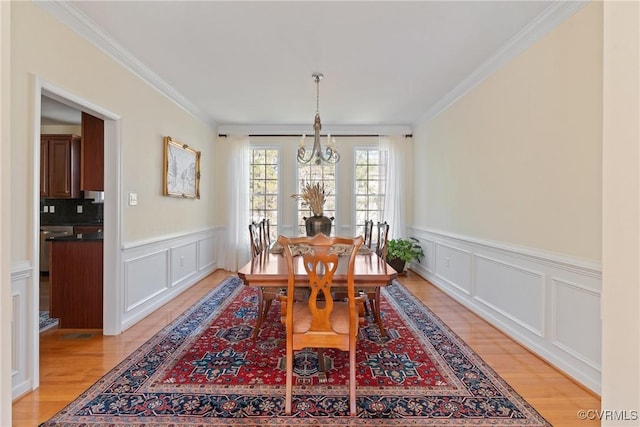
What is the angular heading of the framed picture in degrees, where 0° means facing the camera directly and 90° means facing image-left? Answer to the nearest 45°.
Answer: approximately 315°

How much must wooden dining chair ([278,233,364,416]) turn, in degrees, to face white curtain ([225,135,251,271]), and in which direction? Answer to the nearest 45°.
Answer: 0° — it already faces it

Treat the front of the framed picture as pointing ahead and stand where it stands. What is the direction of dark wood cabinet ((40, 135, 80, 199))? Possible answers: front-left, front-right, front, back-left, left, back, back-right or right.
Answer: back

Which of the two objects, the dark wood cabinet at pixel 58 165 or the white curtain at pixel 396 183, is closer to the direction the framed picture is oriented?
the white curtain

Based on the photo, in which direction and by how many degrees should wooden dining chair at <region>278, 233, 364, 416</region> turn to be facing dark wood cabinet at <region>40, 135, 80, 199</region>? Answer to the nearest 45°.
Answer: approximately 45° to its left

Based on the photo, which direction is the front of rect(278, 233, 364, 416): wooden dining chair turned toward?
away from the camera

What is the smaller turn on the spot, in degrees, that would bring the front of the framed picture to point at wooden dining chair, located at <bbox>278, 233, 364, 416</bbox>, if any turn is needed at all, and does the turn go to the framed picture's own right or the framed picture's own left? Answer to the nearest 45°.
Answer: approximately 45° to the framed picture's own right

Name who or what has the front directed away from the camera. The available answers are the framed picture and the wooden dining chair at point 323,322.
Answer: the wooden dining chair

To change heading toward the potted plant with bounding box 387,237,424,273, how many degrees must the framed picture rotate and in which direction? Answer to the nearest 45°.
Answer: approximately 45° to its left

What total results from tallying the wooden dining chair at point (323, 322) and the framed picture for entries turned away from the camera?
1
